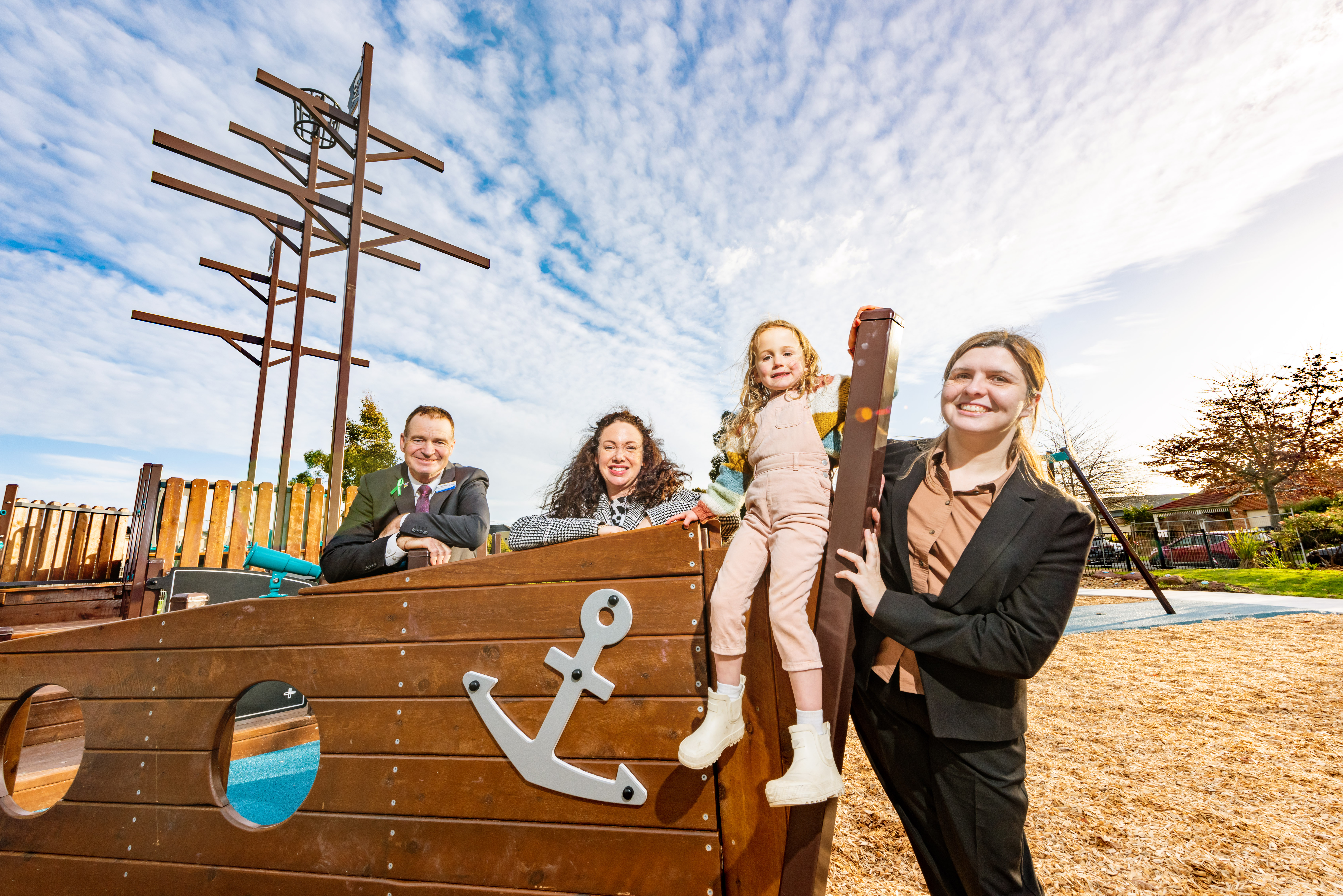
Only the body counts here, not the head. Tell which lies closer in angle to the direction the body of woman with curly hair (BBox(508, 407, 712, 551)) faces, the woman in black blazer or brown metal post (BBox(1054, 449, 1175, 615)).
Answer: the woman in black blazer

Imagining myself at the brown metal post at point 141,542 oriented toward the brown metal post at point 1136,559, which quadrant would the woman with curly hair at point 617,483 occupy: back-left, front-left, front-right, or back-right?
front-right

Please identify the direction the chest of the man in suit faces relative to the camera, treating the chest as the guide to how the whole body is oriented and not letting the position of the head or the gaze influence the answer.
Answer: toward the camera

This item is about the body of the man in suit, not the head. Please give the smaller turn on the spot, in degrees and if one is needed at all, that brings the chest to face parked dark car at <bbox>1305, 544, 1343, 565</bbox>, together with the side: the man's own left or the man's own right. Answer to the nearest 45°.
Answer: approximately 90° to the man's own left

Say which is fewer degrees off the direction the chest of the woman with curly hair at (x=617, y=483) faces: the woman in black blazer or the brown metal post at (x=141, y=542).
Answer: the woman in black blazer

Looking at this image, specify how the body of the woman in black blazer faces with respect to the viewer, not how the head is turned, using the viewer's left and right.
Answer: facing the viewer and to the left of the viewer

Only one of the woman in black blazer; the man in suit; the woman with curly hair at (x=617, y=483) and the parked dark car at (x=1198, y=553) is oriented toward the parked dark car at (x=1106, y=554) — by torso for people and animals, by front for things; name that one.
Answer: the parked dark car at (x=1198, y=553)

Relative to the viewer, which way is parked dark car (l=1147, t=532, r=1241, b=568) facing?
to the viewer's left

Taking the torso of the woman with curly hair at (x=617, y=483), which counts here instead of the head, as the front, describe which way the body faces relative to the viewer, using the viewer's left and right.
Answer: facing the viewer

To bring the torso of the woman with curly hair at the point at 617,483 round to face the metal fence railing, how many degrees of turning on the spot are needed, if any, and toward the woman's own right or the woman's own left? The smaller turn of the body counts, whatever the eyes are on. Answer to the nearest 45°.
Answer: approximately 135° to the woman's own left

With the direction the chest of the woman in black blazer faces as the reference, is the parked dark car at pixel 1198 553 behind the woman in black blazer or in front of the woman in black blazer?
behind
